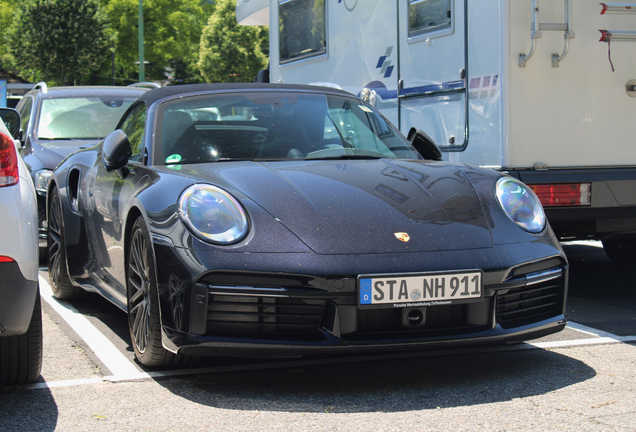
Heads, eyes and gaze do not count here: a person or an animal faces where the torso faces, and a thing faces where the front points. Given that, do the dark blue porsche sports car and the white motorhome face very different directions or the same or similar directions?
very different directions

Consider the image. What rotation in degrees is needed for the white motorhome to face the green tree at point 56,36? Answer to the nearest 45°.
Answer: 0° — it already faces it

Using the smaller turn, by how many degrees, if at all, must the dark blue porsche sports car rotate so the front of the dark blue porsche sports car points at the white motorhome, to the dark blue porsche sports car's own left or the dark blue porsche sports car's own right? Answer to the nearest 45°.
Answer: approximately 90° to the dark blue porsche sports car's own left

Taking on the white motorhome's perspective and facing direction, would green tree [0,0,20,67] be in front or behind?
in front

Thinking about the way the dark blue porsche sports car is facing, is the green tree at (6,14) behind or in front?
behind

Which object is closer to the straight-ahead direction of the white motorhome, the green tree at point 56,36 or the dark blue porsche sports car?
the green tree

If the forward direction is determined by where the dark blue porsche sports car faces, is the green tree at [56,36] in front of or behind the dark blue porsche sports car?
behind

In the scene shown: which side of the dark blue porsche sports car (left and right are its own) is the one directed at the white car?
right

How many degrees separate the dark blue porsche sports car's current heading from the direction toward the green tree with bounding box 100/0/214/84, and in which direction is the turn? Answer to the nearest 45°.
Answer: approximately 135° to its left

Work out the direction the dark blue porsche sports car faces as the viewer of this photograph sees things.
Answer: facing the viewer and to the right of the viewer

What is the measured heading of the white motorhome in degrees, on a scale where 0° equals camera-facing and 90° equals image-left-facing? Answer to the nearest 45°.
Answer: approximately 135°
